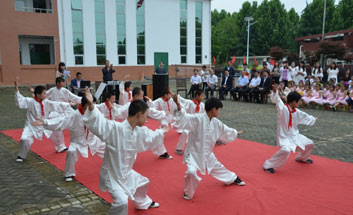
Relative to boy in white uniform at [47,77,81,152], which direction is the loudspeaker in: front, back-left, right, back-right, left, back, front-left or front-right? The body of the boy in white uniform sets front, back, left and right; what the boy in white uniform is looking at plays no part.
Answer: left

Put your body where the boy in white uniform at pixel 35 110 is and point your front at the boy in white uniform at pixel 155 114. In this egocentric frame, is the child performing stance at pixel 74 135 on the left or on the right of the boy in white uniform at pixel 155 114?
right

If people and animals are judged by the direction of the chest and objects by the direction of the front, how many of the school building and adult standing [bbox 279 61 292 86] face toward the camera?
2

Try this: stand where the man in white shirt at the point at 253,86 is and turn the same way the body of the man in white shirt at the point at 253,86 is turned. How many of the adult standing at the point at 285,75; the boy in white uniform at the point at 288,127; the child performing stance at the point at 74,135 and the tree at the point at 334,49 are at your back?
2

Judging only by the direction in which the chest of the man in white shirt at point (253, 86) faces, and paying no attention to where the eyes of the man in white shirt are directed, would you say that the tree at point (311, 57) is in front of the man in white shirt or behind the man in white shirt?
behind

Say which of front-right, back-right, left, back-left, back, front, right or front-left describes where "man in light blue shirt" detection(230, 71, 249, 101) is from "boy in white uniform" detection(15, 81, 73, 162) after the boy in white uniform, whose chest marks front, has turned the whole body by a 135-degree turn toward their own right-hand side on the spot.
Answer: back-right
